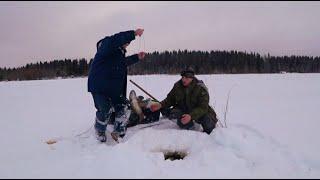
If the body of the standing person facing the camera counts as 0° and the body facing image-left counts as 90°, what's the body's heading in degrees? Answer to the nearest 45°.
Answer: approximately 270°
